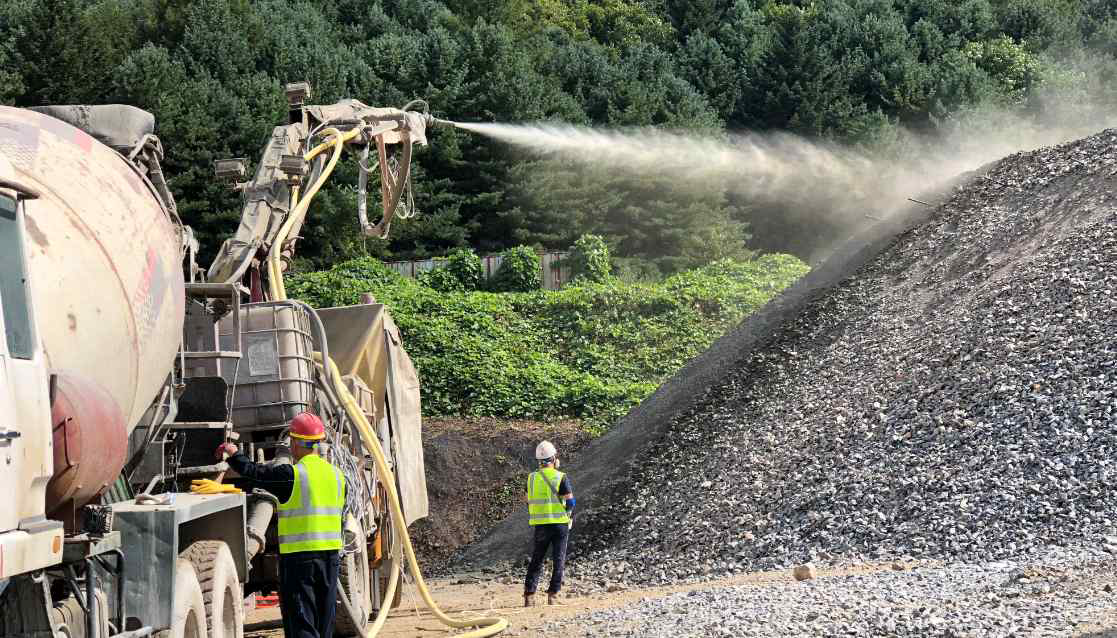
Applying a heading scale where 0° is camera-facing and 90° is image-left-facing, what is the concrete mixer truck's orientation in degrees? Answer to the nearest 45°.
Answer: approximately 45°

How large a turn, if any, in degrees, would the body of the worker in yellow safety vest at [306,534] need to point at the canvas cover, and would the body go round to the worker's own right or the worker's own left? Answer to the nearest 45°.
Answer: approximately 45° to the worker's own right

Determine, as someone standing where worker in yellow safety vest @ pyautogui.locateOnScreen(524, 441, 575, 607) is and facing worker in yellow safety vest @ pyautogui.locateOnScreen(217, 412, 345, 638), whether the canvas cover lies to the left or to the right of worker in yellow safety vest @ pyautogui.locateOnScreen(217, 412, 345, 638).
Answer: right

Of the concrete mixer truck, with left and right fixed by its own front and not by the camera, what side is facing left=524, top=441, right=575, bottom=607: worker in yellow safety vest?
back

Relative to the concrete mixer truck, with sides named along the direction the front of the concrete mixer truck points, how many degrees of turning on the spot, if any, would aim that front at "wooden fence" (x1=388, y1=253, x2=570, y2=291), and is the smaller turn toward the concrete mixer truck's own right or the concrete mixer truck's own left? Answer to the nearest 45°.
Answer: approximately 135° to the concrete mixer truck's own right

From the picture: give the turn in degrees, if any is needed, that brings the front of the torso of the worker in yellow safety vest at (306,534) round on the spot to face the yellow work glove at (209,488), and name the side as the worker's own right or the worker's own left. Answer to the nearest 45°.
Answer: approximately 90° to the worker's own left
